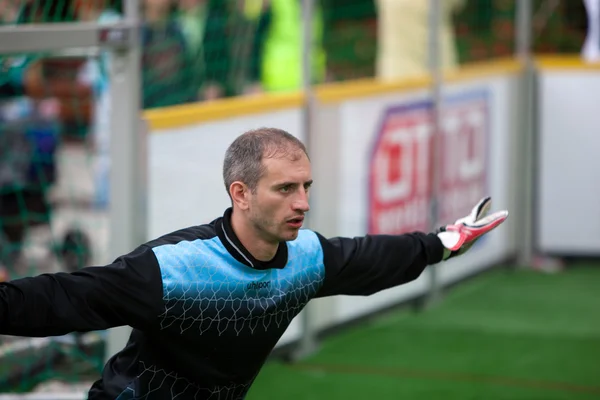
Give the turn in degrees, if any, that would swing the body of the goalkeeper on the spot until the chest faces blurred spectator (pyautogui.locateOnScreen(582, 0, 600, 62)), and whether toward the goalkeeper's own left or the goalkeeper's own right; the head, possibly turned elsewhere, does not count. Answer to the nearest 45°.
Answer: approximately 90° to the goalkeeper's own left

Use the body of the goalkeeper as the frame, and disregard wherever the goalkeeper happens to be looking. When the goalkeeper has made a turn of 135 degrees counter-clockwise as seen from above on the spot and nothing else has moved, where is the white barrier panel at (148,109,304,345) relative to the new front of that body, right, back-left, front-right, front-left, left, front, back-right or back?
front

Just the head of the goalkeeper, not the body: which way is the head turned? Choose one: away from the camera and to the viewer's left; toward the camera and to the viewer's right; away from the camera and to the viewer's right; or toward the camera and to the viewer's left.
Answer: toward the camera and to the viewer's right

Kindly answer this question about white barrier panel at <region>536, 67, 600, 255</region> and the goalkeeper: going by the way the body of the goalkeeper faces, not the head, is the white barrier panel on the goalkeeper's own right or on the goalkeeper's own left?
on the goalkeeper's own left

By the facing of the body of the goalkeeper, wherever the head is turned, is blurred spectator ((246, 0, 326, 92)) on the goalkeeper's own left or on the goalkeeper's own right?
on the goalkeeper's own left

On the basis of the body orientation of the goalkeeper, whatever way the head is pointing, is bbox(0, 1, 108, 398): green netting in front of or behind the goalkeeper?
behind

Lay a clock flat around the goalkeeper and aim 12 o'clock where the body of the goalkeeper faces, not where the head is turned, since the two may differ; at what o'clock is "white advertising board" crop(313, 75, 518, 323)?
The white advertising board is roughly at 8 o'clock from the goalkeeper.

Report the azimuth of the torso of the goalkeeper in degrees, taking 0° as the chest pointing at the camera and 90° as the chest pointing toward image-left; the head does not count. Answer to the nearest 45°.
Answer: approximately 315°
